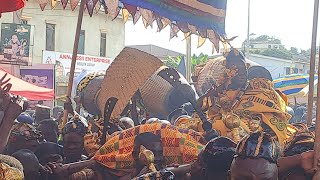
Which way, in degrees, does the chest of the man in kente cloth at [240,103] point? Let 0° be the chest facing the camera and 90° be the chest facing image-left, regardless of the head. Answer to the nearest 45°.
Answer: approximately 45°

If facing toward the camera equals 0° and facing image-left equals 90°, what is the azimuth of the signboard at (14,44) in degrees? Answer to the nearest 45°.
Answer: approximately 0°

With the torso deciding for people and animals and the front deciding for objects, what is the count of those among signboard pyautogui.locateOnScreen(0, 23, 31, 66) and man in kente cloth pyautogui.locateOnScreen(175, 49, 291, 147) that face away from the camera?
0

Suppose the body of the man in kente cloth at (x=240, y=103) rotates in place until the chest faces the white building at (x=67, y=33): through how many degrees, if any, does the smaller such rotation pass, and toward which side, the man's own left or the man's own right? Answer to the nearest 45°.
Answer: approximately 135° to the man's own right

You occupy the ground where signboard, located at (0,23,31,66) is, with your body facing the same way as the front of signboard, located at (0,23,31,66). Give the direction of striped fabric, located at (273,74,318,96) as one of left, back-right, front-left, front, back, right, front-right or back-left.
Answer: front-left

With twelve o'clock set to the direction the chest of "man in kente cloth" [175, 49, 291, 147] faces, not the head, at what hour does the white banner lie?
The white banner is roughly at 4 o'clock from the man in kente cloth.

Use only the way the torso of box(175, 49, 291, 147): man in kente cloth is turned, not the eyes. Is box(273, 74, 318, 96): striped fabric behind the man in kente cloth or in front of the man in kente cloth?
behind

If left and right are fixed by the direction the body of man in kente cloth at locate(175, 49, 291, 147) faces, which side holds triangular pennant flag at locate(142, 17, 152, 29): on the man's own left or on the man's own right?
on the man's own right
